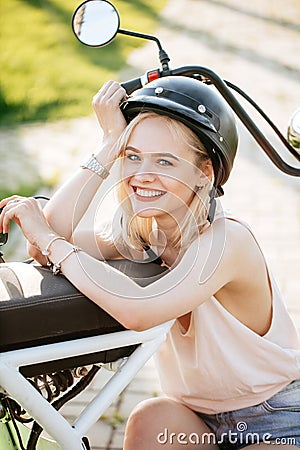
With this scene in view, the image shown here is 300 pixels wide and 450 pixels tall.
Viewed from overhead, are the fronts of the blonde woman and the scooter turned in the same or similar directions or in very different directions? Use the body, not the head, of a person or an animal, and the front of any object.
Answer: very different directions

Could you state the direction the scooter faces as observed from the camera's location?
facing away from the viewer and to the right of the viewer

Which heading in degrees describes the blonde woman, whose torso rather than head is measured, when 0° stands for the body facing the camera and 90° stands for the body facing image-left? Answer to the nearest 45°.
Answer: approximately 45°
